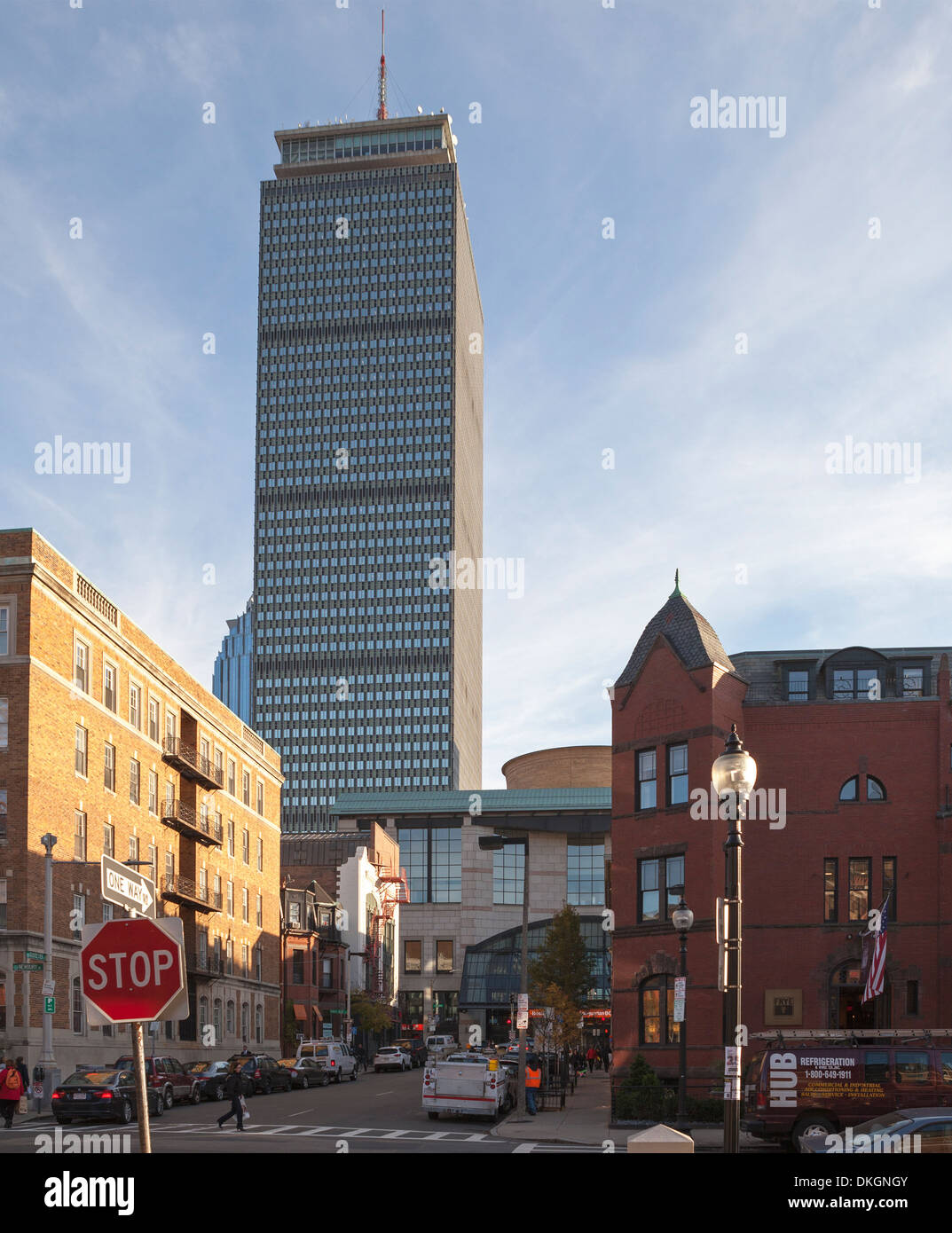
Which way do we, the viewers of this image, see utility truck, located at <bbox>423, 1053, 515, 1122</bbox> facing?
facing away from the viewer

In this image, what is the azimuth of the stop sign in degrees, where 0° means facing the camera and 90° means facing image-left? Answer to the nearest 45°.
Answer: approximately 0°

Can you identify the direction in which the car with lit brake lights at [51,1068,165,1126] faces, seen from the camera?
facing away from the viewer and to the right of the viewer

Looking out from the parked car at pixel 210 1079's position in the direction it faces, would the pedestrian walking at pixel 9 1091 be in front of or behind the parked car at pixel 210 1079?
behind
